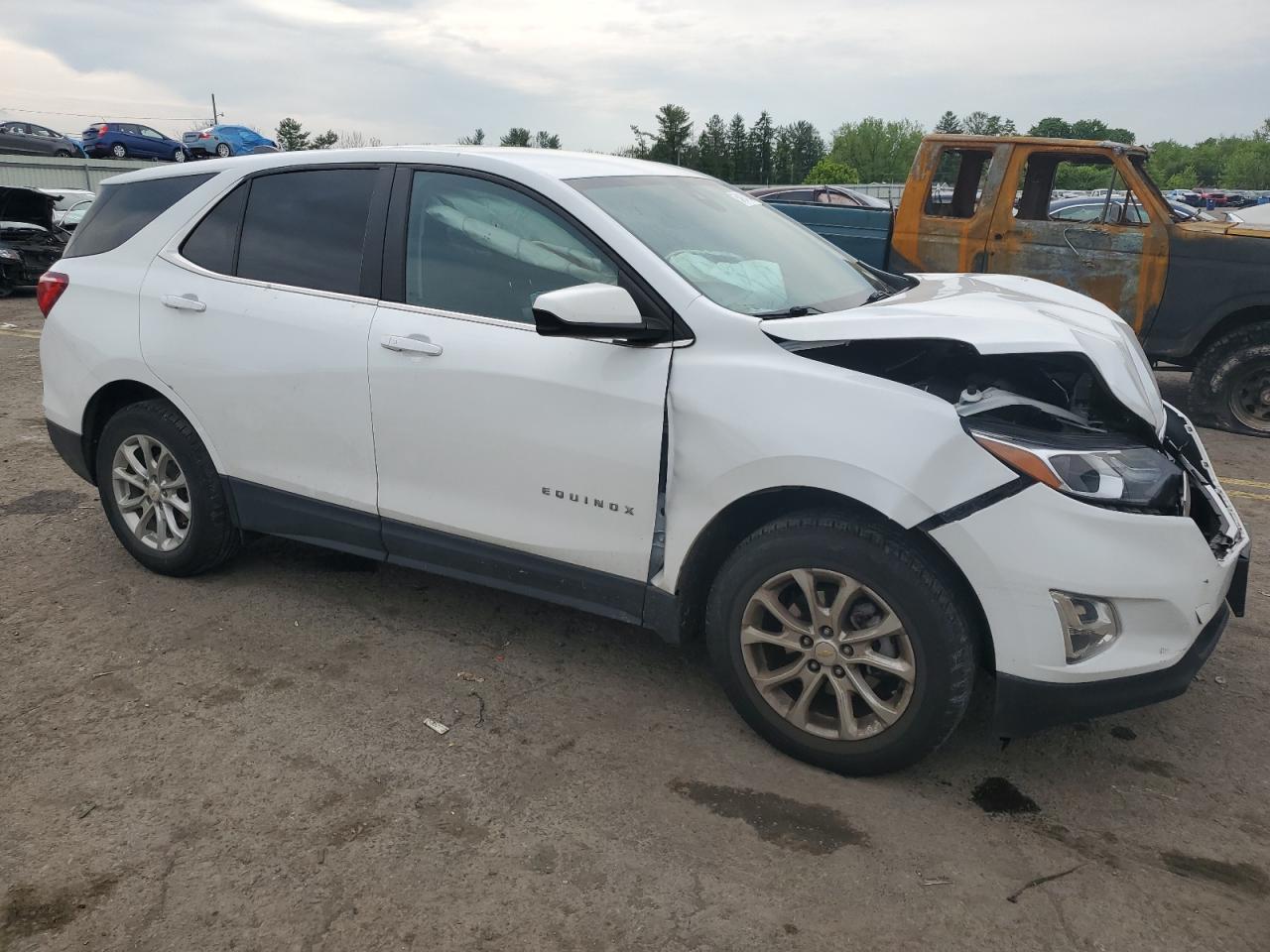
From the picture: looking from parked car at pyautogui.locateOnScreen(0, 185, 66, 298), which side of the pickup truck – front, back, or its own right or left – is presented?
back

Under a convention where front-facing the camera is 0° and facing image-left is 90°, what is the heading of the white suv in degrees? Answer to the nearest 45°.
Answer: approximately 315°

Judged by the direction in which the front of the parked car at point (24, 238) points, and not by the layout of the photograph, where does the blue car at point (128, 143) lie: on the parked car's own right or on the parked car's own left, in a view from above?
on the parked car's own left

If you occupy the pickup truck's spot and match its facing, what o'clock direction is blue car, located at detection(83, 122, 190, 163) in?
The blue car is roughly at 7 o'clock from the pickup truck.

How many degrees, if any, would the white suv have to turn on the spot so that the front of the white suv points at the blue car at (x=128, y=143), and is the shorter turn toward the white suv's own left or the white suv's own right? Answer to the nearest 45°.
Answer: approximately 180°

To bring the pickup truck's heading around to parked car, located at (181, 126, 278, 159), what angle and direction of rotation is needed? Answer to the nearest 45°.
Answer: approximately 135° to its left

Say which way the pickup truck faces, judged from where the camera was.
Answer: facing to the right of the viewer

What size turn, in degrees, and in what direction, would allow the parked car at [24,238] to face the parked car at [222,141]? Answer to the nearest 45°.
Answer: approximately 135° to its left

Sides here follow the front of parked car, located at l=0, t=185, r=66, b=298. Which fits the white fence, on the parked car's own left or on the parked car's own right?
on the parked car's own left

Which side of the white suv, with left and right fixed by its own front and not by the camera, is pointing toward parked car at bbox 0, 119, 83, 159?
back
